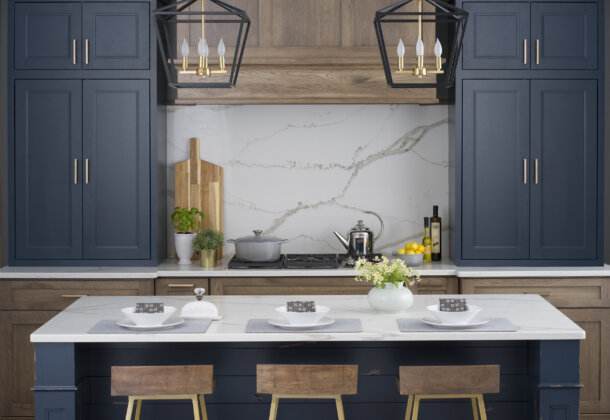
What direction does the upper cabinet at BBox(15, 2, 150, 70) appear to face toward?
toward the camera

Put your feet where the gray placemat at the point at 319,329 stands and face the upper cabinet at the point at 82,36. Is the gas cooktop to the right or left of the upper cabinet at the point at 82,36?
right

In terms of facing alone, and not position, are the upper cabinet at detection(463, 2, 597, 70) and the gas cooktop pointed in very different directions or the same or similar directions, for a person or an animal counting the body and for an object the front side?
same or similar directions

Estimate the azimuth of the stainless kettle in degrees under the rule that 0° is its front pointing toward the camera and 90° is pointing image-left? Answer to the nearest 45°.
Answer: approximately 90°

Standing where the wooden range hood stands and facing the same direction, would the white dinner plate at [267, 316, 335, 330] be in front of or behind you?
in front

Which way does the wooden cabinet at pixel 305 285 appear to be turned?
toward the camera

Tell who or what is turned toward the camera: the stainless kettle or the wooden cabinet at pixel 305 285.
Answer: the wooden cabinet

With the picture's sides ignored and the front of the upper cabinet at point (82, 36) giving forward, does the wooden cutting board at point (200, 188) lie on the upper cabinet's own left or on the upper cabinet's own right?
on the upper cabinet's own left

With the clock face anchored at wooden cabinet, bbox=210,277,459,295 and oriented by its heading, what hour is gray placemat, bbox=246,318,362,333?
The gray placemat is roughly at 12 o'clock from the wooden cabinet.

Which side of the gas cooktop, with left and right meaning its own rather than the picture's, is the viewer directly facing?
front

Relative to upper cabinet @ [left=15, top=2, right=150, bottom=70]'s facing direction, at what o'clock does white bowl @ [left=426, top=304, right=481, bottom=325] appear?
The white bowl is roughly at 11 o'clock from the upper cabinet.

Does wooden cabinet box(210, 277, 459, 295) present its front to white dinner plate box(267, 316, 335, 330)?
yes
